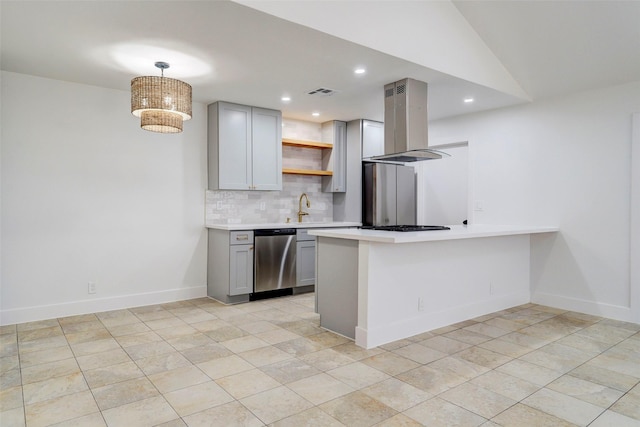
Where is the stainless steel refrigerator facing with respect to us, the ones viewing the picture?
facing the viewer and to the right of the viewer

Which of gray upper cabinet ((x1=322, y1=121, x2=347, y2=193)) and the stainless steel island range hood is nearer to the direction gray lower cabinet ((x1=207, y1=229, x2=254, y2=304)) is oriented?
the stainless steel island range hood

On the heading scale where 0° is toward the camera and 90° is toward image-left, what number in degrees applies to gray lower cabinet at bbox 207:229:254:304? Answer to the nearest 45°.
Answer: approximately 315°

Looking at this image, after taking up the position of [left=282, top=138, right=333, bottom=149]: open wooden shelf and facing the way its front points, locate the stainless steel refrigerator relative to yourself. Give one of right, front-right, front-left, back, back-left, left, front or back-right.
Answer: front-left

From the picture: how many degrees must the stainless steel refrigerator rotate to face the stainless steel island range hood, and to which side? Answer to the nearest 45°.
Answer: approximately 45° to its right

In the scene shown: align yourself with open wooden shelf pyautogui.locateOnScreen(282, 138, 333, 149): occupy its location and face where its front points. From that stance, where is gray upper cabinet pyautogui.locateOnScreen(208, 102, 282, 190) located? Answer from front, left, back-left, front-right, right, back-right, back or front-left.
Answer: right

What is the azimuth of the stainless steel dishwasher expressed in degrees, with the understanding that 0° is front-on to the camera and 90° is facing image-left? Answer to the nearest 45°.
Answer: approximately 315°

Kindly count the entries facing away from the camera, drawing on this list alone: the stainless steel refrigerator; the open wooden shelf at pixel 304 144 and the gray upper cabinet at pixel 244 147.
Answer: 0

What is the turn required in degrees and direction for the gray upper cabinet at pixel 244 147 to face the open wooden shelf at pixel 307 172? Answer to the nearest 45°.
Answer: approximately 90° to its left

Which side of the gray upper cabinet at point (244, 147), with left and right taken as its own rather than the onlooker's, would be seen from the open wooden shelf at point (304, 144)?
left
